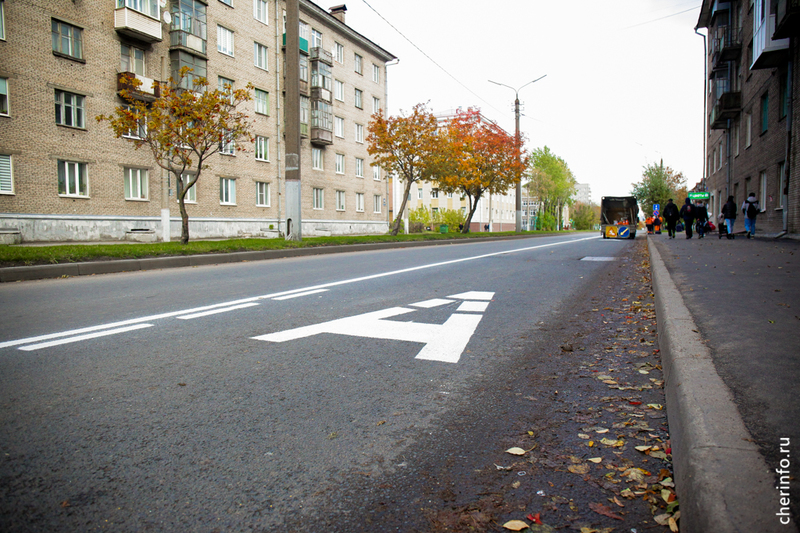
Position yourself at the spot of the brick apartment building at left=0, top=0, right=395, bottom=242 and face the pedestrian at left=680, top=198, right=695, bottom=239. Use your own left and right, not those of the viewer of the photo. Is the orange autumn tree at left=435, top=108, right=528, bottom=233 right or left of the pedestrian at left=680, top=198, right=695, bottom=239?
left

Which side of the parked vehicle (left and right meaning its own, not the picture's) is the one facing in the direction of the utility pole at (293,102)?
back

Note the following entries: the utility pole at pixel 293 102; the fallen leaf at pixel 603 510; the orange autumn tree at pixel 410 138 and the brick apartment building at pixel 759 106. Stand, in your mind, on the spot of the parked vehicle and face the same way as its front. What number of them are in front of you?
0

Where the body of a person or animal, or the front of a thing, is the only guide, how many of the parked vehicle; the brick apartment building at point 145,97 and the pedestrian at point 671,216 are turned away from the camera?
2

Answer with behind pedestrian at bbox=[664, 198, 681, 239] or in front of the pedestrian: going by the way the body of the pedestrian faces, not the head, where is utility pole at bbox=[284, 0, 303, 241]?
behind

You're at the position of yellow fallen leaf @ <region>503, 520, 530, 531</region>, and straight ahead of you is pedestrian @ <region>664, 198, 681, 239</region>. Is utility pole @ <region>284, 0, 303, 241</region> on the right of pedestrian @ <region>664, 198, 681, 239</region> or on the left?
left

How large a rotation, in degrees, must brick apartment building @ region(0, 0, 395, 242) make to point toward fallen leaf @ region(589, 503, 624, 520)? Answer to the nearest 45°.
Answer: approximately 45° to its right

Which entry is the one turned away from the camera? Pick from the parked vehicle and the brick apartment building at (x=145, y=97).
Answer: the parked vehicle

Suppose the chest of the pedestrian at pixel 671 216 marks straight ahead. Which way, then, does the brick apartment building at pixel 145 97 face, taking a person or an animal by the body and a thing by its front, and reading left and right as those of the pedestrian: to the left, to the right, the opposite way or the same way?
to the right

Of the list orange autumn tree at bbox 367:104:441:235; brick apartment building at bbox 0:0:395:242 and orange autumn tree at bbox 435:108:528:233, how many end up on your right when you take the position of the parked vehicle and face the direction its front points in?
0

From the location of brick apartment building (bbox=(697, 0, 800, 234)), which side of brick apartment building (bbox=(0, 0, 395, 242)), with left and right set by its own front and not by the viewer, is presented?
front

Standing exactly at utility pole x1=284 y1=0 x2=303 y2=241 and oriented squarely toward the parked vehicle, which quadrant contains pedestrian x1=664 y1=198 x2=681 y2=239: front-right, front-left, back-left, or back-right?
front-right

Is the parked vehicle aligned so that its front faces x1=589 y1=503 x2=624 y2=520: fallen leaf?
no

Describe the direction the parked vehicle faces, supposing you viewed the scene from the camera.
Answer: facing away from the viewer

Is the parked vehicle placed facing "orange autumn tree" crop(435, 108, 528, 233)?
no

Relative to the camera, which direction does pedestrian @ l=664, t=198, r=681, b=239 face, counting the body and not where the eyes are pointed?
away from the camera
